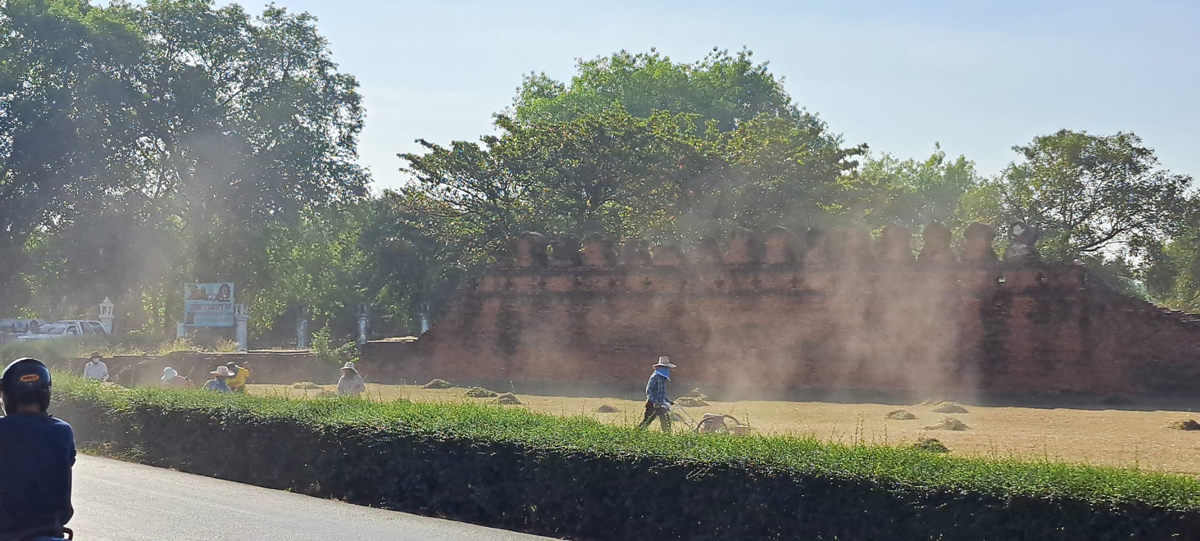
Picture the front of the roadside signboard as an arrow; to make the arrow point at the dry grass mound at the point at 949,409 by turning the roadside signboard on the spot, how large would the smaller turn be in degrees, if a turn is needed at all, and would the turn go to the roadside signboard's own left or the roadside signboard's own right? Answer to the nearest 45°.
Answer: approximately 45° to the roadside signboard's own left

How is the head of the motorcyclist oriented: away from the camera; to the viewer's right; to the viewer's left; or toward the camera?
away from the camera

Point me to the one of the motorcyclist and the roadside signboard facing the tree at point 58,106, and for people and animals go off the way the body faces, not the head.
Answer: the motorcyclist

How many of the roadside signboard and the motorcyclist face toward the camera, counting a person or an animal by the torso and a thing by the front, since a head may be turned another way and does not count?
1

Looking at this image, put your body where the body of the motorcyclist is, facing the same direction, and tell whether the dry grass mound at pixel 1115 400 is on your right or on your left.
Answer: on your right

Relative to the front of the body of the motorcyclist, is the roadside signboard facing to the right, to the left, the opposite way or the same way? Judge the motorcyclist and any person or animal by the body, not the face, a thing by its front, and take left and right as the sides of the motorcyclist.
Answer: the opposite way

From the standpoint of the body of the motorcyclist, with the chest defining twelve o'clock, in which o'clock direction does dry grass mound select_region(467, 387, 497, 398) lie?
The dry grass mound is roughly at 1 o'clock from the motorcyclist.

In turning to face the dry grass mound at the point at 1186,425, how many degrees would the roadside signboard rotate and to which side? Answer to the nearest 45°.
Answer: approximately 45° to its left

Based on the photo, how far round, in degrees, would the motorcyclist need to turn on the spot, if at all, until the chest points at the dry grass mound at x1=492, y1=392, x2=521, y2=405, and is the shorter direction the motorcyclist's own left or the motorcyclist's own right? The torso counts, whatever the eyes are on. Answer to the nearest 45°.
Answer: approximately 45° to the motorcyclist's own right

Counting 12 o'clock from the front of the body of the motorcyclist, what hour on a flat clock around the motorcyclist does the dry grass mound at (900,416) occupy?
The dry grass mound is roughly at 2 o'clock from the motorcyclist.

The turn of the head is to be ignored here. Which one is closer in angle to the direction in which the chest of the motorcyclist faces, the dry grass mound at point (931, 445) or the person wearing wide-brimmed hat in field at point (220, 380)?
the person wearing wide-brimmed hat in field

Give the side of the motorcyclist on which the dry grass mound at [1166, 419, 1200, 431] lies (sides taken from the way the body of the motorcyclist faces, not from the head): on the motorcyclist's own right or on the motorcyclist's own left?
on the motorcyclist's own right

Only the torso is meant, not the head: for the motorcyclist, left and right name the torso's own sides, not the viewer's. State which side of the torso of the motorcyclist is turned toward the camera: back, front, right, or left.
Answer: back
